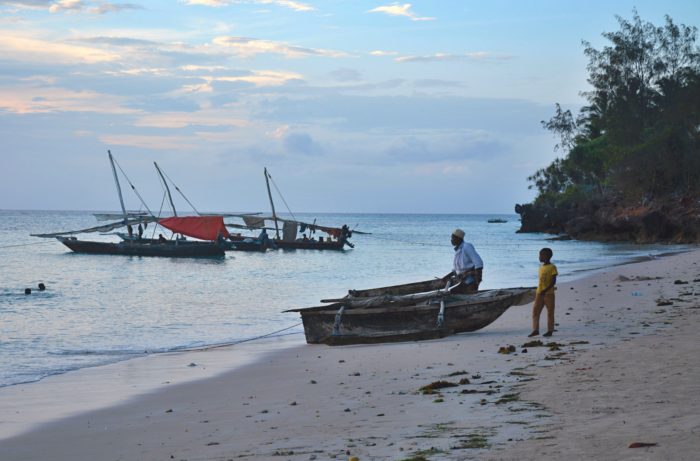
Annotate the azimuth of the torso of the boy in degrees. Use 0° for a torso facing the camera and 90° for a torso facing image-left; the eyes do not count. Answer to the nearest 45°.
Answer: approximately 45°

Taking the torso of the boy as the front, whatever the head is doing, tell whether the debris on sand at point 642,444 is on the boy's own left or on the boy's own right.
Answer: on the boy's own left

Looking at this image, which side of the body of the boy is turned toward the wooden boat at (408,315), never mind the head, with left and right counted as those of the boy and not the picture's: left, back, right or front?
front
